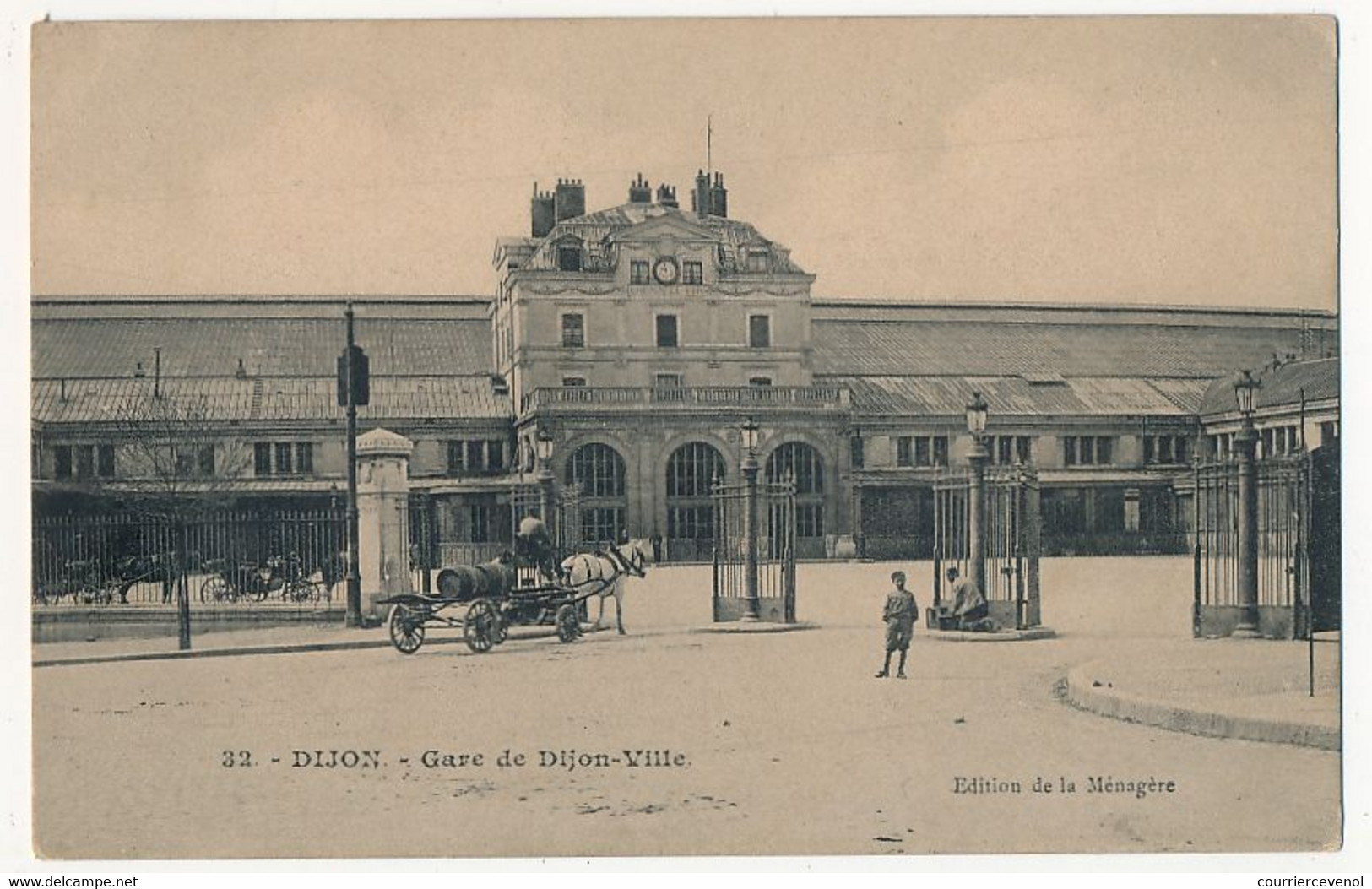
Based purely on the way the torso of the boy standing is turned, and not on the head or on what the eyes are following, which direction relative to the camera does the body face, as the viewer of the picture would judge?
toward the camera

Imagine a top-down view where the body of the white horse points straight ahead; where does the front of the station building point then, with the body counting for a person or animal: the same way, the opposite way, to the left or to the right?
to the right

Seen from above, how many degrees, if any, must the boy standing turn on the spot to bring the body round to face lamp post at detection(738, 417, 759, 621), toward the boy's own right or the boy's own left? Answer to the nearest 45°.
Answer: approximately 180°

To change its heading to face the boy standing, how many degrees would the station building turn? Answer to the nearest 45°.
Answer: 0° — it already faces them

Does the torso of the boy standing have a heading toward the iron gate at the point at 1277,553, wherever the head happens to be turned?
no

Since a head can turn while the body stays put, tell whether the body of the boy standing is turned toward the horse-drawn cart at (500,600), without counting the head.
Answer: no

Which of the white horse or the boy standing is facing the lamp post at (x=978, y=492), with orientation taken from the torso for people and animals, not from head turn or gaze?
the white horse

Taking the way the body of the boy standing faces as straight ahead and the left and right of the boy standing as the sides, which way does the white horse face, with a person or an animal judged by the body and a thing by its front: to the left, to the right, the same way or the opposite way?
to the left

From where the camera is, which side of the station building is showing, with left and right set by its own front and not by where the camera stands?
front

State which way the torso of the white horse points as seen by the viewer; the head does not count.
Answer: to the viewer's right

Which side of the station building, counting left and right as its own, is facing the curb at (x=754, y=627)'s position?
front

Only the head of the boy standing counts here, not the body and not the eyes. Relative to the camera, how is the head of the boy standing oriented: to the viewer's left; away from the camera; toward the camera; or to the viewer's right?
toward the camera

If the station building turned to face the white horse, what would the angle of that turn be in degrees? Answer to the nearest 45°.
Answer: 0° — it already faces it

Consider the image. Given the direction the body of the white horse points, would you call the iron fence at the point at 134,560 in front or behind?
behind

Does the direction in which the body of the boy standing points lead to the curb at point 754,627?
no
